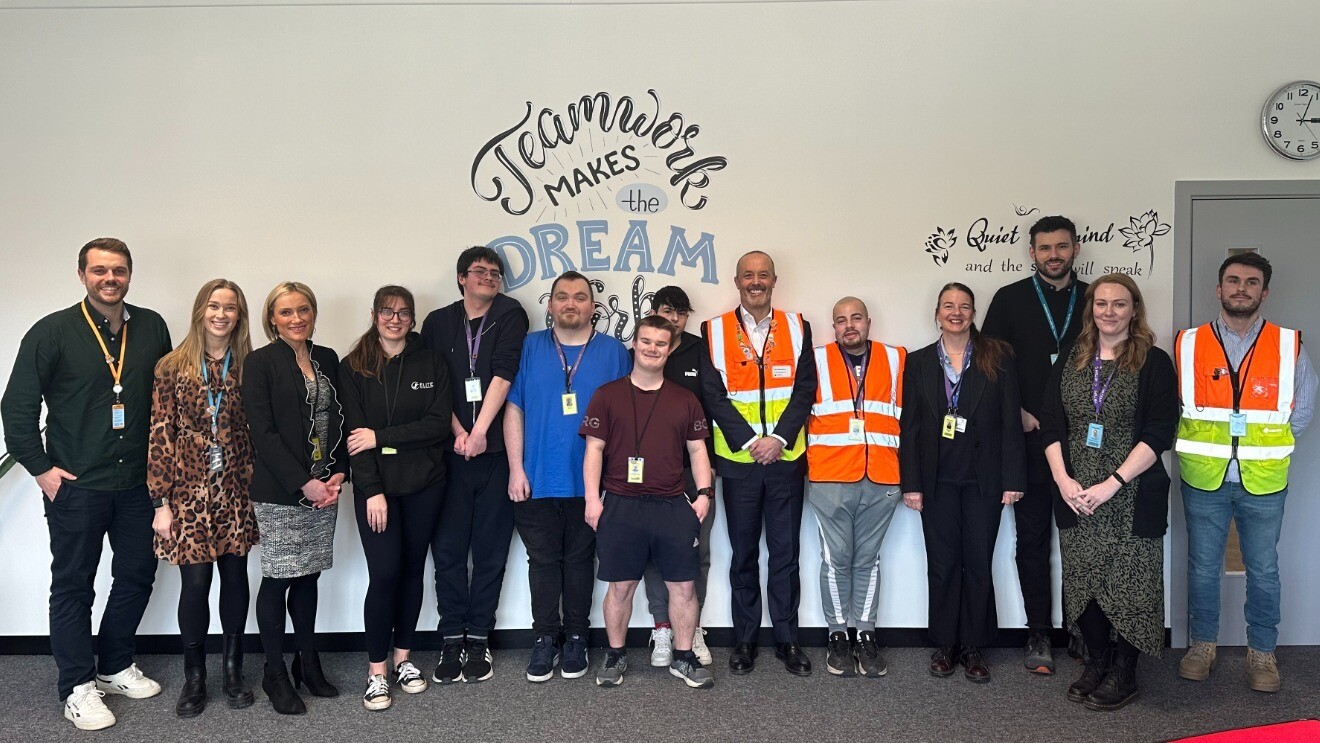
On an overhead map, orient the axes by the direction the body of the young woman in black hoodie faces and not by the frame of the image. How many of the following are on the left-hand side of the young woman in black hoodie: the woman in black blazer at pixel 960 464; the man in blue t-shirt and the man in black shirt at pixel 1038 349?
3

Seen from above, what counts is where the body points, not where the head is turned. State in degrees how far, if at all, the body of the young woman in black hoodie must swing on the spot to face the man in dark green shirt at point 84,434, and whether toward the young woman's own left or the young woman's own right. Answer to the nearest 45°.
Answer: approximately 90° to the young woman's own right

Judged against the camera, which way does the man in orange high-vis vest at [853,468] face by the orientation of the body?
toward the camera

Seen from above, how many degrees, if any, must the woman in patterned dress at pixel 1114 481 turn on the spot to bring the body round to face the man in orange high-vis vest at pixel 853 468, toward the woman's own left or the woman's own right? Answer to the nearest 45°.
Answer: approximately 45° to the woman's own right

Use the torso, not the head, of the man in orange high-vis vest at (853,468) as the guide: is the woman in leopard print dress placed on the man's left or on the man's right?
on the man's right

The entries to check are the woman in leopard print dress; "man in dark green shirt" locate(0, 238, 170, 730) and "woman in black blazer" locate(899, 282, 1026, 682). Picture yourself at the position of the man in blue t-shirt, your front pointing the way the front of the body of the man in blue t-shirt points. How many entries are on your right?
2

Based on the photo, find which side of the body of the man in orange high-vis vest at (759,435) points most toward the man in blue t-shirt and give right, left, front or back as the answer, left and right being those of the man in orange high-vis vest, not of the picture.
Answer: right

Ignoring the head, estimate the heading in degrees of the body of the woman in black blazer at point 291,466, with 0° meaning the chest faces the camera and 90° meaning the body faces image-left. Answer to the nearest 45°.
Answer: approximately 315°

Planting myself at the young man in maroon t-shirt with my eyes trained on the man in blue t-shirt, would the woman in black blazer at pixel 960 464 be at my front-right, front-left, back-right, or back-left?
back-right

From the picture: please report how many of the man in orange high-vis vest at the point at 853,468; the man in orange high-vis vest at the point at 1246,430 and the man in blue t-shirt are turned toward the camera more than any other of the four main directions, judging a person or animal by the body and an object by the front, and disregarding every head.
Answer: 3

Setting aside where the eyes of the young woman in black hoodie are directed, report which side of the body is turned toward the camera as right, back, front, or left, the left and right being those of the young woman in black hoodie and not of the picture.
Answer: front

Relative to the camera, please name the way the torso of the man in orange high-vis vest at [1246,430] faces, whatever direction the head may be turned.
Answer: toward the camera
